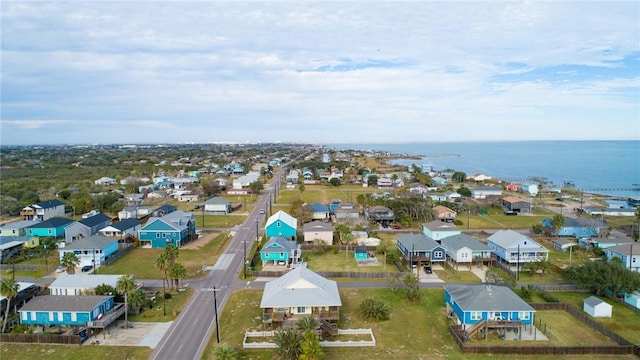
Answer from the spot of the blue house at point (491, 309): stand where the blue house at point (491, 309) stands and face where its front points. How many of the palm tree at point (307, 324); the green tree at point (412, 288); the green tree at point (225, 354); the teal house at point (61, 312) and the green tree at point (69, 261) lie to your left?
0

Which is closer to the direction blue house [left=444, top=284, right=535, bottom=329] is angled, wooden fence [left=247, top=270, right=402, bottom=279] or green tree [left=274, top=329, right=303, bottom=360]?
the green tree

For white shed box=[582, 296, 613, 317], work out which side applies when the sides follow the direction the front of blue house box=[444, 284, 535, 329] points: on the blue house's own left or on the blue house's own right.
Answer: on the blue house's own left

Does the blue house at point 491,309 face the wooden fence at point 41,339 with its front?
no

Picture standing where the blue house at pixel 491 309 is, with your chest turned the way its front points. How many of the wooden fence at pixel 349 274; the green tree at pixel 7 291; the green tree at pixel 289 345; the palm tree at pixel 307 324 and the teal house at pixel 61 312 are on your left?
0

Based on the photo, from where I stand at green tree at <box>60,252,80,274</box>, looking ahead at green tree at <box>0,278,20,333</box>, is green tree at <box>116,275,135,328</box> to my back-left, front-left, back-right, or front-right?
front-left

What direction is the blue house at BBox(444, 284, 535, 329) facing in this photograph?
toward the camera

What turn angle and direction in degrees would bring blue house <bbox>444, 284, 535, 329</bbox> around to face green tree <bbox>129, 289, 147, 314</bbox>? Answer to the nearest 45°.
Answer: approximately 90° to its right

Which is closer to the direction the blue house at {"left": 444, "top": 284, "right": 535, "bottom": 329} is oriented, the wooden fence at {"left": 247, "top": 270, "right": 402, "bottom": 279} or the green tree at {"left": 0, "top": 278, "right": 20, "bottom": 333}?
the green tree

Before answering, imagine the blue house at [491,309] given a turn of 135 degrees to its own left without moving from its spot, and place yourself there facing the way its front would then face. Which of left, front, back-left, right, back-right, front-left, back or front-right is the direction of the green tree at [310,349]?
back

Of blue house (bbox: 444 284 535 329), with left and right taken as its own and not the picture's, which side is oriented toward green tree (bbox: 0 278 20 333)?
right

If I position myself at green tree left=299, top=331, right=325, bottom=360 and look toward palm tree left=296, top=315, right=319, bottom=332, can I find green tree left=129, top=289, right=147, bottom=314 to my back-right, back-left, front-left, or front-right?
front-left

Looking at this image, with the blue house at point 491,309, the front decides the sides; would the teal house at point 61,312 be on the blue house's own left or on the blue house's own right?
on the blue house's own right

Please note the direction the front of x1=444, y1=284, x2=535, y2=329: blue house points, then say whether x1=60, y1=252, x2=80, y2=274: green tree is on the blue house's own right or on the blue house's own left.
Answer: on the blue house's own right

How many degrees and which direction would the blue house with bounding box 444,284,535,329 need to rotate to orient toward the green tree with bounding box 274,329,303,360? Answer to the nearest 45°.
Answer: approximately 45° to its right

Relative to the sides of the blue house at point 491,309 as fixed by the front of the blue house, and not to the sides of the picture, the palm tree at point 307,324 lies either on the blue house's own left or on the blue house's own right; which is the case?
on the blue house's own right

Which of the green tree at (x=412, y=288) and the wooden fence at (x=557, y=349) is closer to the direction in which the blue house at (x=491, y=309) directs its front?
the wooden fence

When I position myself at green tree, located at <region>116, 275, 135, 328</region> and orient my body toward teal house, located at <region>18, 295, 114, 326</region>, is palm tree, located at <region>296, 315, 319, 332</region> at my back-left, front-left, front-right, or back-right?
back-left
